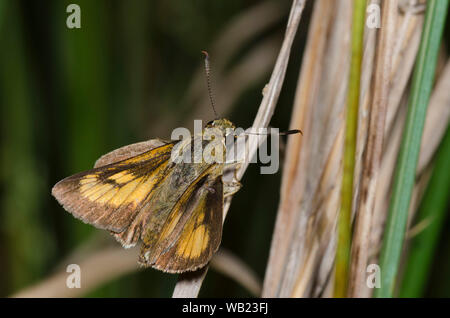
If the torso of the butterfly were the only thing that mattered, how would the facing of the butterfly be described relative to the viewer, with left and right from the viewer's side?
facing away from the viewer and to the right of the viewer

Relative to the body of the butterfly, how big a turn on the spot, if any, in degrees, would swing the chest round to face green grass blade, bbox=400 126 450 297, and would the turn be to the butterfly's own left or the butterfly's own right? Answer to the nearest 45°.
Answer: approximately 45° to the butterfly's own right
